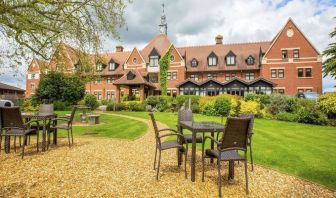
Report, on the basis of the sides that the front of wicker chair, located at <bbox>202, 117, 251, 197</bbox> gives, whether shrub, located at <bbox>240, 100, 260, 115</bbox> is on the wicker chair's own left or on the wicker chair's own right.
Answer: on the wicker chair's own right

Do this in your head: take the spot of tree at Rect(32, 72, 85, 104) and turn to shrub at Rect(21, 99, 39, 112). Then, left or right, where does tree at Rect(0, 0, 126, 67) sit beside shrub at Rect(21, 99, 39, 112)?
left

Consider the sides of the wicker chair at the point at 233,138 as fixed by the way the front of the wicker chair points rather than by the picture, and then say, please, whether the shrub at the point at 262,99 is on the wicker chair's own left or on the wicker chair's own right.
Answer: on the wicker chair's own right

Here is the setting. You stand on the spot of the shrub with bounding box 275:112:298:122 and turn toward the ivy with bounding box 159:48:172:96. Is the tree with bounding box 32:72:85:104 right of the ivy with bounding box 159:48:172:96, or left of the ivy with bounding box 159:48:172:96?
left

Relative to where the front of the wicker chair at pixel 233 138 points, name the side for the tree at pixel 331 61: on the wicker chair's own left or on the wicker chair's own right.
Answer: on the wicker chair's own right

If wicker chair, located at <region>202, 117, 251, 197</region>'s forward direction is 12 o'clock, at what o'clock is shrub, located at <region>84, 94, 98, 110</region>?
The shrub is roughly at 12 o'clock from the wicker chair.

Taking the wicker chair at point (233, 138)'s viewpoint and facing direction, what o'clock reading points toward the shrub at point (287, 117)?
The shrub is roughly at 2 o'clock from the wicker chair.

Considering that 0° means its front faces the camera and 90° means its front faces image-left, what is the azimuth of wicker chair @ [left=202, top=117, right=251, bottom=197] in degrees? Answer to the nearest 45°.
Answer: approximately 135°

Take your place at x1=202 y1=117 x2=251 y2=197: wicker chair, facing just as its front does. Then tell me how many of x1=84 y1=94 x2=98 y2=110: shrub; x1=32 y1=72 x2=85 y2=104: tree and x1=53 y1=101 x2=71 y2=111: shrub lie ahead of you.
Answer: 3
